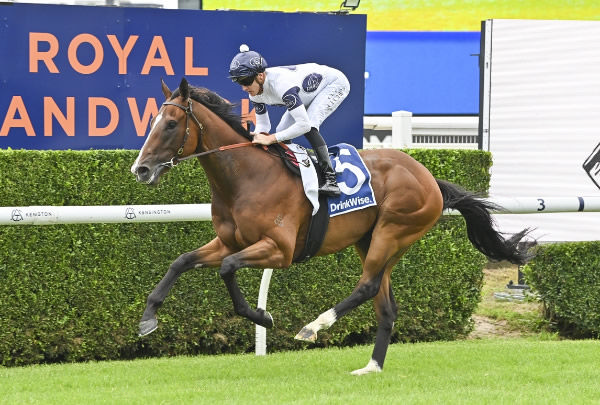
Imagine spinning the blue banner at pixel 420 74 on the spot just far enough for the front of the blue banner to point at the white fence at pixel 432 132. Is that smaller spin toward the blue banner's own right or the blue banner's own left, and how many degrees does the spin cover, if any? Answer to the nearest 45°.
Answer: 0° — it already faces it

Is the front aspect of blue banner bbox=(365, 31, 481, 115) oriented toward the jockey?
yes

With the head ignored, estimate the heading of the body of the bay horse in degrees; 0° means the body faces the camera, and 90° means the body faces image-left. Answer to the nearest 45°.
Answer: approximately 90°

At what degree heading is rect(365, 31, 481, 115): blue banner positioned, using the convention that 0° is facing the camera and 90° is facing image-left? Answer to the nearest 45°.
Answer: approximately 0°

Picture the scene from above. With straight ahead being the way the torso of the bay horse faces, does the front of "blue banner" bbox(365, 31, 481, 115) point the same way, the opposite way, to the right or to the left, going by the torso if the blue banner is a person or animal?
to the left

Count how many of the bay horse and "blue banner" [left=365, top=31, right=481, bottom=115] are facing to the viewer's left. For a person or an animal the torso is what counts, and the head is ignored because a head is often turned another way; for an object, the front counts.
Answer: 1

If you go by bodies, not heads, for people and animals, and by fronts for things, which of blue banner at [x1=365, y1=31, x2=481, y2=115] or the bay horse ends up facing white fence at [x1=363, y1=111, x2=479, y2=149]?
the blue banner

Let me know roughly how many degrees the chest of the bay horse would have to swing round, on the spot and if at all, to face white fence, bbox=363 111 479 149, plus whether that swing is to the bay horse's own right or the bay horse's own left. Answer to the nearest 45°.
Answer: approximately 90° to the bay horse's own right

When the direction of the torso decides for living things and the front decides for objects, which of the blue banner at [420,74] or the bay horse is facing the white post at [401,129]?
the blue banner

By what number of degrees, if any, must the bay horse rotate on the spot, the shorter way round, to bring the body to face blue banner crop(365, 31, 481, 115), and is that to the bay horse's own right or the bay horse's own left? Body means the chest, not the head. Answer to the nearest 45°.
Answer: approximately 90° to the bay horse's own right

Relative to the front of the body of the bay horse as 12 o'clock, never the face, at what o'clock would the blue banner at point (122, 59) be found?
The blue banner is roughly at 2 o'clock from the bay horse.
